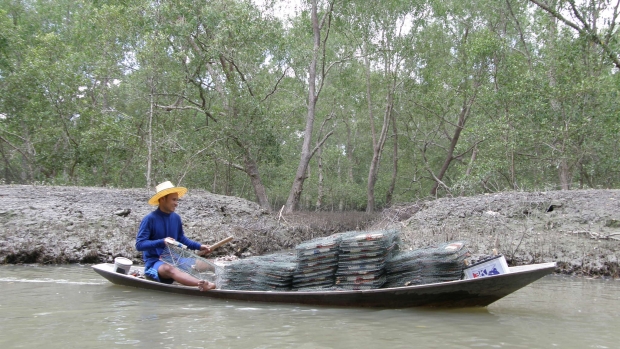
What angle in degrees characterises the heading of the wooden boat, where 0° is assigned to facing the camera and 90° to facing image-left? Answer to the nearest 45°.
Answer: approximately 270°

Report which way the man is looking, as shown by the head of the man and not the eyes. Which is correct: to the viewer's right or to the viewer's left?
to the viewer's right
